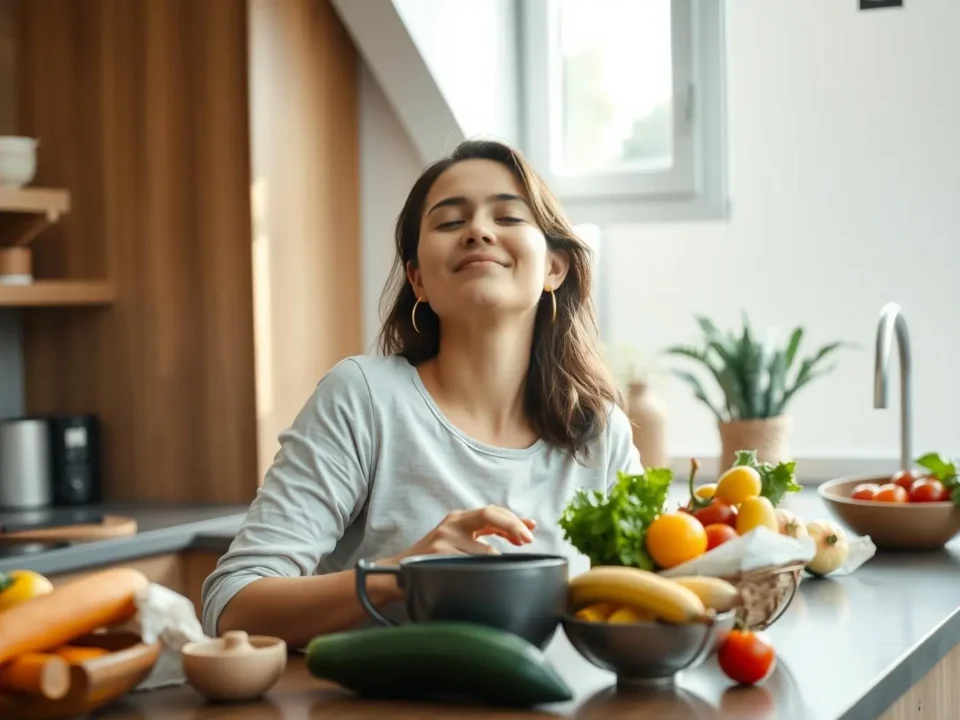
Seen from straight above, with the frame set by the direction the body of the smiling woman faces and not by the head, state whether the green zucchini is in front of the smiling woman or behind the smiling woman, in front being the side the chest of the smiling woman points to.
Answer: in front

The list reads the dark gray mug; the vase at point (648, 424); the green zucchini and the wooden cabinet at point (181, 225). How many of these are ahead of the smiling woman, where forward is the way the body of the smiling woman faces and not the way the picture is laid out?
2

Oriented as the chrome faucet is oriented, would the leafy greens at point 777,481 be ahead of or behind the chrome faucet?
ahead

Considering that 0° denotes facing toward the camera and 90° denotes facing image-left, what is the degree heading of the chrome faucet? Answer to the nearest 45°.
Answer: approximately 45°

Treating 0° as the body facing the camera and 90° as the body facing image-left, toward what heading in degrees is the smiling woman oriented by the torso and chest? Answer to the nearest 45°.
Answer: approximately 0°

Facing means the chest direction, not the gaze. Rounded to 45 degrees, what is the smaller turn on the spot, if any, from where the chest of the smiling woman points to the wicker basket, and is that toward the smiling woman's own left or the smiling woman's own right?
approximately 45° to the smiling woman's own left

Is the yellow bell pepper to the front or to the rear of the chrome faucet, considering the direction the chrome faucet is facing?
to the front
